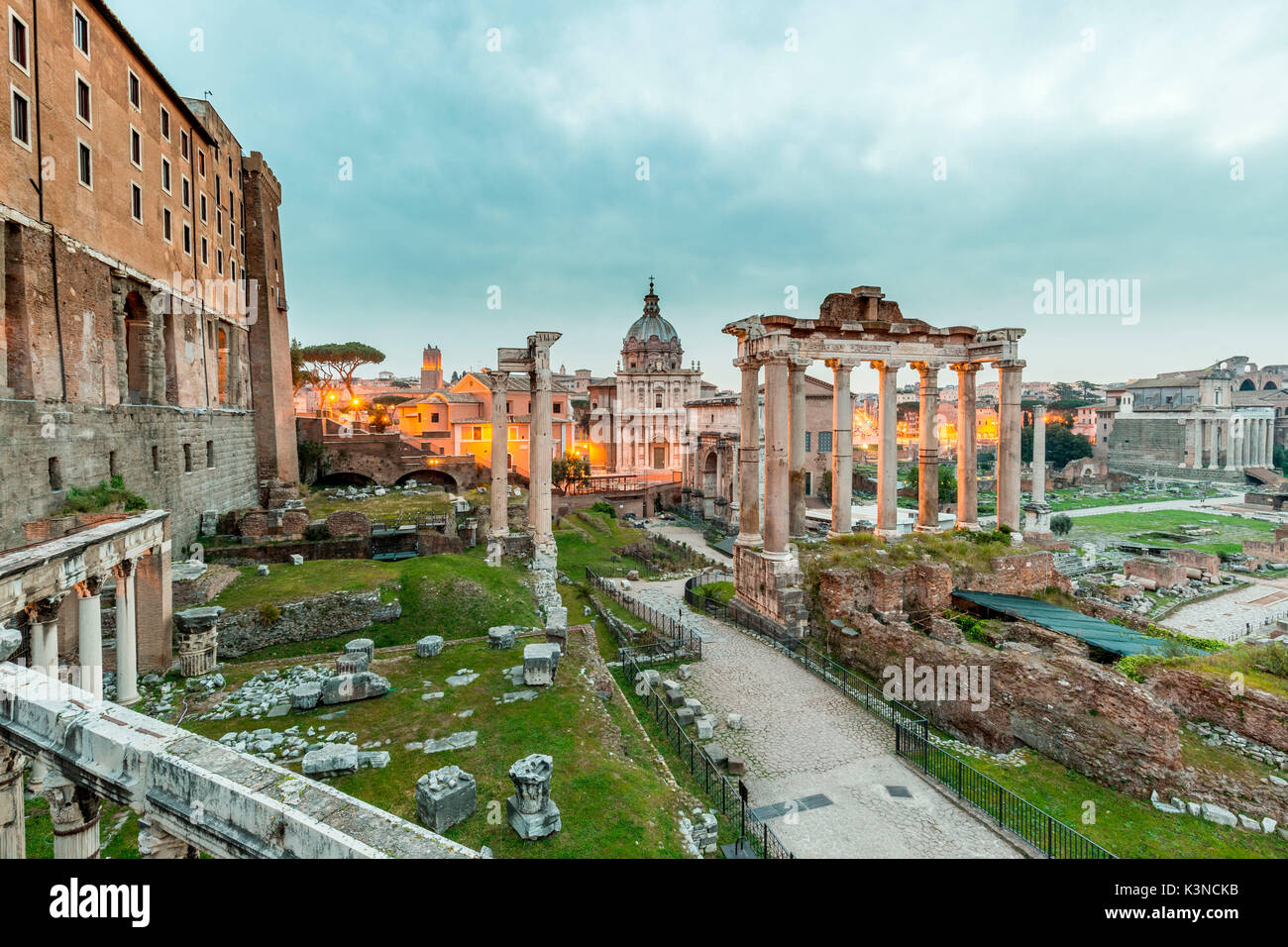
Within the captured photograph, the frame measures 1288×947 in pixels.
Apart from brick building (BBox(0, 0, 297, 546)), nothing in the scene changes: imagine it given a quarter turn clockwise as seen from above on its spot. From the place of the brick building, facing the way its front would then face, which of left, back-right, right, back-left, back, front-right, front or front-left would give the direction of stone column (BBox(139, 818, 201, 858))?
front-left

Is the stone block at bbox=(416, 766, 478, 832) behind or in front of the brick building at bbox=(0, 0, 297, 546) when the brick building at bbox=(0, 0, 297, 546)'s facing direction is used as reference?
in front

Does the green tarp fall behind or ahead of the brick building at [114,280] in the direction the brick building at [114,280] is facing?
ahead

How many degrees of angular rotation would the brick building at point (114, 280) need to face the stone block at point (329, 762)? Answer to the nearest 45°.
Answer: approximately 45° to its right

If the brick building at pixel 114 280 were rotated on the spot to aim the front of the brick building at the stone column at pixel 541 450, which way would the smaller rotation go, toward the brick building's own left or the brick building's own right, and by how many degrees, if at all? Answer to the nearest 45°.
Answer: approximately 45° to the brick building's own left

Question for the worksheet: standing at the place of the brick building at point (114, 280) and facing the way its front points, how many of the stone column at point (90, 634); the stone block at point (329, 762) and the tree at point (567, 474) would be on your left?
1

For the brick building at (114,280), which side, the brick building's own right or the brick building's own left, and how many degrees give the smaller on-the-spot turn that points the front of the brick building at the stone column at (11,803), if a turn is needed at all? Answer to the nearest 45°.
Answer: approximately 45° to the brick building's own right

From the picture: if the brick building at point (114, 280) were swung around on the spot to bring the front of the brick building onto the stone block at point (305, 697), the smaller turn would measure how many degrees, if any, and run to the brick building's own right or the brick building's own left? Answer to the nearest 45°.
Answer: approximately 45° to the brick building's own right

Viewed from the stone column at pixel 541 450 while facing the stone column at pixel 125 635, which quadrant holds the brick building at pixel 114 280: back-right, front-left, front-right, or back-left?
front-right

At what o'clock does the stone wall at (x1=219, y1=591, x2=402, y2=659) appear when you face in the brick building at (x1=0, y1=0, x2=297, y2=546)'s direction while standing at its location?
The stone wall is roughly at 1 o'clock from the brick building.

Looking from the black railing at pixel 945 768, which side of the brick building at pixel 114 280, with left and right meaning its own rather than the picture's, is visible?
front

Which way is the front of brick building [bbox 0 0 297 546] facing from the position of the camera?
facing the viewer and to the right of the viewer
